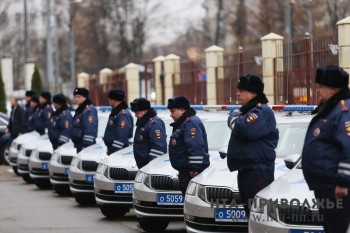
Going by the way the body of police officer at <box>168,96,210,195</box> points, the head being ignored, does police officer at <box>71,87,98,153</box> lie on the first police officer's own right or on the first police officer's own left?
on the first police officer's own right

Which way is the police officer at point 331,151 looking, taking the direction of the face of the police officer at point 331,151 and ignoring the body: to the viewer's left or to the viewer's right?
to the viewer's left

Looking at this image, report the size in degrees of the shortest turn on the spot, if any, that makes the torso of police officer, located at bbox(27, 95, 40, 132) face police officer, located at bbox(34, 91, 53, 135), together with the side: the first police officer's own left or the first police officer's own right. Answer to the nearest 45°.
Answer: approximately 45° to the first police officer's own left

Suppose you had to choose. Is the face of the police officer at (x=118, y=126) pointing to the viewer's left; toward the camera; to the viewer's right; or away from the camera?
to the viewer's left

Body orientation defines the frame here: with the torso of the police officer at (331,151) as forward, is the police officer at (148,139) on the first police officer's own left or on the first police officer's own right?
on the first police officer's own right

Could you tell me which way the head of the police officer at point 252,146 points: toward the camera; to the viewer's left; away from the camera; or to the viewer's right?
to the viewer's left

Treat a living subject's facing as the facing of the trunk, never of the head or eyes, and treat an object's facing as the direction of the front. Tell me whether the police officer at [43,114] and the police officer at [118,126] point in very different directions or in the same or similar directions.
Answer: same or similar directions

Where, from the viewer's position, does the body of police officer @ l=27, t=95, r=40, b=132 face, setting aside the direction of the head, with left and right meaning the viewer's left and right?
facing the viewer and to the left of the viewer

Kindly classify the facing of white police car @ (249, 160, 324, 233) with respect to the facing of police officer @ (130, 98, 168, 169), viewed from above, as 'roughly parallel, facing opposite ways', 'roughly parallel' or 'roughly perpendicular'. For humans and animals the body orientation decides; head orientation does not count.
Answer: roughly parallel

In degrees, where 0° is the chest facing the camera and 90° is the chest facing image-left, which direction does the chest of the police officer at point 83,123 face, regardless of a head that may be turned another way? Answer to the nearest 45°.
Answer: approximately 45°

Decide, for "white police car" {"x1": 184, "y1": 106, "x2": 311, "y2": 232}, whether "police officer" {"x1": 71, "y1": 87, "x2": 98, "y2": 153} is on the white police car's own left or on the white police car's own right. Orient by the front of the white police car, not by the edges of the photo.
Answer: on the white police car's own right
